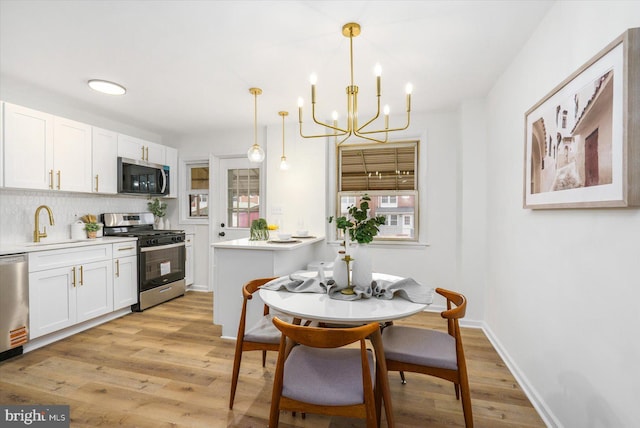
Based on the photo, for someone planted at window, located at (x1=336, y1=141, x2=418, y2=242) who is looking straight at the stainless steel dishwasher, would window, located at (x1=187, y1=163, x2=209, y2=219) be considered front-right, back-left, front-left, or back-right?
front-right

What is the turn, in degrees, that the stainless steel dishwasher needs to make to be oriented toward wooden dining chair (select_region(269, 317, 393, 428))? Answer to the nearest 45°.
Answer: approximately 45° to its right

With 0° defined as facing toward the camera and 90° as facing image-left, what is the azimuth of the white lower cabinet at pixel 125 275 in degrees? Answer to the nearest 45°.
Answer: approximately 315°

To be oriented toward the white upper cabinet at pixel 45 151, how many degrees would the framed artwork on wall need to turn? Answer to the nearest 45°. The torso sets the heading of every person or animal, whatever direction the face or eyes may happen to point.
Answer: approximately 45° to its right

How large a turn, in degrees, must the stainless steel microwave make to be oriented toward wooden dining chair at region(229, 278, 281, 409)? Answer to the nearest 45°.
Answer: approximately 45° to its right

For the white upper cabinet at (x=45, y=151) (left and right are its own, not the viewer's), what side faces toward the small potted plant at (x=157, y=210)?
left

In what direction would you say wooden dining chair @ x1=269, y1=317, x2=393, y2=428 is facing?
away from the camera

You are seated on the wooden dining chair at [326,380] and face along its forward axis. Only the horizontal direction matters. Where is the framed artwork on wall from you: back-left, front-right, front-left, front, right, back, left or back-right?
right

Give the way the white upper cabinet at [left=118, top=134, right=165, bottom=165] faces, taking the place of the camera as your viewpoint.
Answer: facing the viewer and to the right of the viewer

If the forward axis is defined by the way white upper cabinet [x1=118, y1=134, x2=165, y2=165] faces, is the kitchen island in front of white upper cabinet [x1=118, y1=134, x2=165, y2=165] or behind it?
in front

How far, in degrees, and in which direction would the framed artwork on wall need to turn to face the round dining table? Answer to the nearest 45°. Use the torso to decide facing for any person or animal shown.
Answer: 0° — it already faces it

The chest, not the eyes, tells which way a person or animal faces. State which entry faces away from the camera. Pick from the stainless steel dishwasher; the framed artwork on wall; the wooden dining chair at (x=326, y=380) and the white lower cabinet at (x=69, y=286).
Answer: the wooden dining chair

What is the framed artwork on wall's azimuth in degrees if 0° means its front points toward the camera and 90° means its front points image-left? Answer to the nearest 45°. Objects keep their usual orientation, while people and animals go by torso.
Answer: approximately 45°

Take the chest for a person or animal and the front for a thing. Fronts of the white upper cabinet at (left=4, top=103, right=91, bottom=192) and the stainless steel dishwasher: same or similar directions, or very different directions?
same or similar directions

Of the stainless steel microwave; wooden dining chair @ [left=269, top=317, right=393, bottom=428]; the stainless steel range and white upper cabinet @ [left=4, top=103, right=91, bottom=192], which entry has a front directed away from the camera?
the wooden dining chair

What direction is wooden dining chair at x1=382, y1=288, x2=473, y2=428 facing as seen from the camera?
to the viewer's left

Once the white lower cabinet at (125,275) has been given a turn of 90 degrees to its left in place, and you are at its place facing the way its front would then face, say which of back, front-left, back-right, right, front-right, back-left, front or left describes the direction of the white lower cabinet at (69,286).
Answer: back

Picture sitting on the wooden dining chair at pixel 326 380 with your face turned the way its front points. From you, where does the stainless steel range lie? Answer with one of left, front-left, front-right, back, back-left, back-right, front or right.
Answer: front-left
